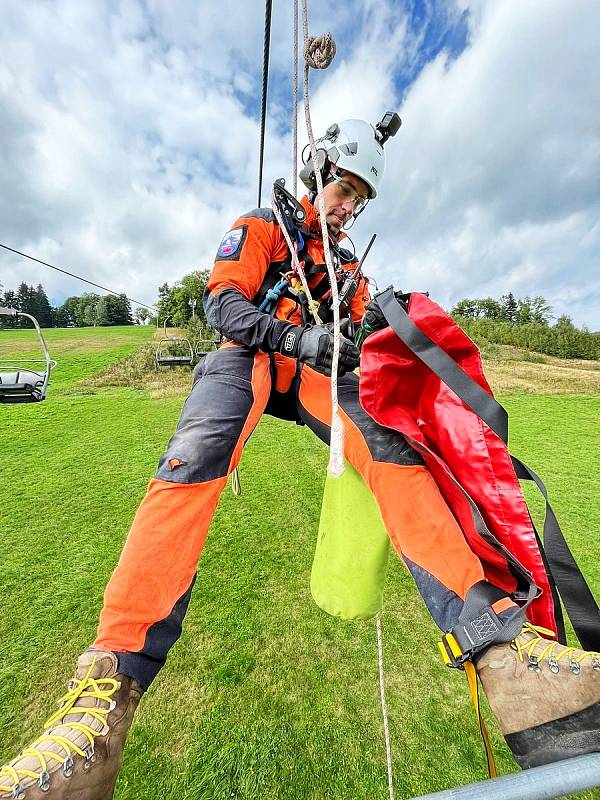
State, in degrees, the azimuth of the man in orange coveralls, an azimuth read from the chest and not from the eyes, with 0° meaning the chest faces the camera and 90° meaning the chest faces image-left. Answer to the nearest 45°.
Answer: approximately 315°

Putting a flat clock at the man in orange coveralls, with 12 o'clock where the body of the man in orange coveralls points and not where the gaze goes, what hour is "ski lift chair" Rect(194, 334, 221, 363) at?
The ski lift chair is roughly at 7 o'clock from the man in orange coveralls.

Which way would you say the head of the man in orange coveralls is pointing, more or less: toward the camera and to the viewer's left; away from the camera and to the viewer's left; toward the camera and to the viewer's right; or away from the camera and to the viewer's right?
toward the camera and to the viewer's right

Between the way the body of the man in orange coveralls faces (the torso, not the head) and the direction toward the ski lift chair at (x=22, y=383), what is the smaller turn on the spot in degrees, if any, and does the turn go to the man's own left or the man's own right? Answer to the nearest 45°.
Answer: approximately 180°

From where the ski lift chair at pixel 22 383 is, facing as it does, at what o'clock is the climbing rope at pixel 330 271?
The climbing rope is roughly at 11 o'clock from the ski lift chair.
